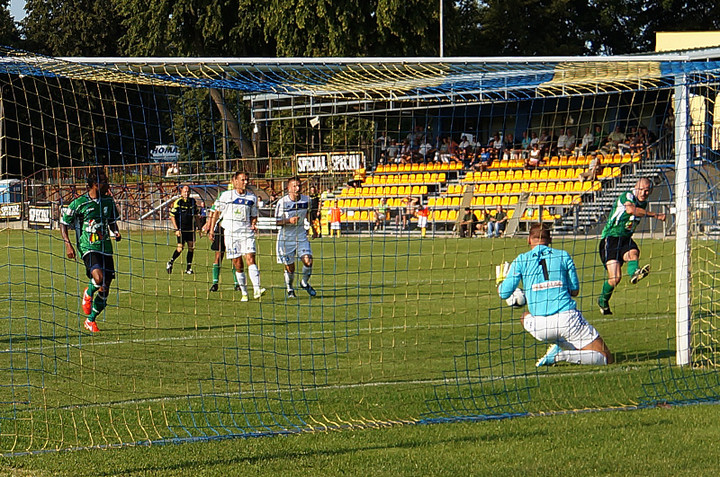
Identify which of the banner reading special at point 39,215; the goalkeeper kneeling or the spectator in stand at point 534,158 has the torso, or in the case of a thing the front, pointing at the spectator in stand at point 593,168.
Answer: the goalkeeper kneeling

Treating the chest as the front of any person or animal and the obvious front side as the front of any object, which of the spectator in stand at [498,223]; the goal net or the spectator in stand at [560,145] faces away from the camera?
the goal net

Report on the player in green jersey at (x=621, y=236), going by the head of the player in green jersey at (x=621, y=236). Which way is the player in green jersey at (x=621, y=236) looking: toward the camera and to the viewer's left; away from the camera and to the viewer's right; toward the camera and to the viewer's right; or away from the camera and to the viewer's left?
toward the camera and to the viewer's left

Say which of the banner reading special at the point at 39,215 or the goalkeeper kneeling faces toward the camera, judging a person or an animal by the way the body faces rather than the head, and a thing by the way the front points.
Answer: the banner reading special

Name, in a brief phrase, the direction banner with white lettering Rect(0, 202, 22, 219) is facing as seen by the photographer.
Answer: facing the viewer

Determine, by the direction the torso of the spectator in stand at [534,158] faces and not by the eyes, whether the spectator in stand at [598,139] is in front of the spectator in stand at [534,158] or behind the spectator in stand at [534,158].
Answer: behind

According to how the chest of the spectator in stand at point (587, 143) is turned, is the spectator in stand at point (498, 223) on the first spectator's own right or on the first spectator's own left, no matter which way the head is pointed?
on the first spectator's own right

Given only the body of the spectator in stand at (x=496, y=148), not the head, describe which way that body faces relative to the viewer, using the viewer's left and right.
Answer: facing the viewer and to the left of the viewer

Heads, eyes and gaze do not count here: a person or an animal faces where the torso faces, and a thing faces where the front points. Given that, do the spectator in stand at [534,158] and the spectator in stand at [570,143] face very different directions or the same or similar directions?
same or similar directions

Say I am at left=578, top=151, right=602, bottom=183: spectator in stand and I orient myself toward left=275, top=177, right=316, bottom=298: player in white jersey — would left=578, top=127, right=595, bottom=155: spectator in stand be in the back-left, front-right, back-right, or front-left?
back-right

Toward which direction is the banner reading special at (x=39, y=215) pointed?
toward the camera

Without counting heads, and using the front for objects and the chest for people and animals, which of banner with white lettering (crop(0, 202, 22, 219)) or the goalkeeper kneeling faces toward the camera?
the banner with white lettering

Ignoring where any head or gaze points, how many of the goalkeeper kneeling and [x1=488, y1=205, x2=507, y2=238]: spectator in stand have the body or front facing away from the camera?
1

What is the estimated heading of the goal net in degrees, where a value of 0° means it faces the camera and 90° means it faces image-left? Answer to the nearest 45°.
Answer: approximately 180°

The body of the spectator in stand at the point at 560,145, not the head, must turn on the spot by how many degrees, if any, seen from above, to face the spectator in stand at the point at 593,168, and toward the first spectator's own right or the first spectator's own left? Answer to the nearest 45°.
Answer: approximately 90° to the first spectator's own left

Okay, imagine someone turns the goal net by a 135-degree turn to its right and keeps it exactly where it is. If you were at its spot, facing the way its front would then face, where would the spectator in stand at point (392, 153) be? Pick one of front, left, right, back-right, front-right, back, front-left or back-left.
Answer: back-left

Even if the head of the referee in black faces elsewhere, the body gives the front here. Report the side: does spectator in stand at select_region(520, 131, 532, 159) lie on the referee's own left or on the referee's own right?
on the referee's own left

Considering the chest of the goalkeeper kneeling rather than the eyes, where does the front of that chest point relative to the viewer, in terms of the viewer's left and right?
facing away from the viewer
